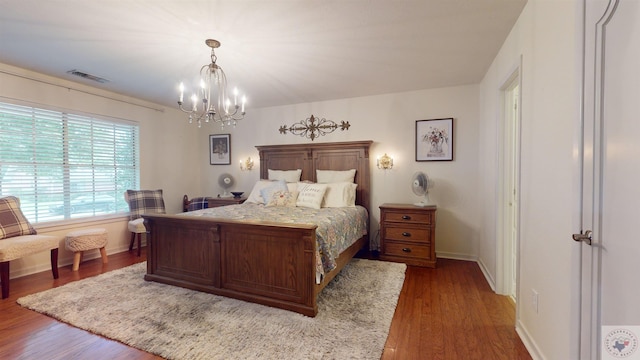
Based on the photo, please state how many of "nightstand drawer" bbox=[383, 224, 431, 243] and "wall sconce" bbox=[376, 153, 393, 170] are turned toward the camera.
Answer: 2

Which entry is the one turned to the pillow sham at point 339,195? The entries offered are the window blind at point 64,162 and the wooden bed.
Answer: the window blind

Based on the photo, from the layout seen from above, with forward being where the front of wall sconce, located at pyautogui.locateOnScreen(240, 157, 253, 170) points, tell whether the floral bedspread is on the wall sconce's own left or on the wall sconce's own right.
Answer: on the wall sconce's own left

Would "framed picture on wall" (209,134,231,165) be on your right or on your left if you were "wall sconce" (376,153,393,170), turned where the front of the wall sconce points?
on your right

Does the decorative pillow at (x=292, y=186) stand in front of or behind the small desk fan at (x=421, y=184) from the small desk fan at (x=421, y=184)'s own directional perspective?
in front

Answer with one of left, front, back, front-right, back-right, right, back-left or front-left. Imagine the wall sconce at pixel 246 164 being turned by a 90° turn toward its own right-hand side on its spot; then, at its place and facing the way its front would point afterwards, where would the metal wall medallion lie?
back

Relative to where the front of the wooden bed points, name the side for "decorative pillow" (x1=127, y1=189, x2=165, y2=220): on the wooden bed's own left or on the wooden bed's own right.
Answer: on the wooden bed's own right

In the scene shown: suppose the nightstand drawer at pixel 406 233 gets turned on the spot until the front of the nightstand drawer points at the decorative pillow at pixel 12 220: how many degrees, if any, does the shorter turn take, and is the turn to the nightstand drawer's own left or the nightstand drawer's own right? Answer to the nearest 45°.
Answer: approximately 45° to the nightstand drawer's own right

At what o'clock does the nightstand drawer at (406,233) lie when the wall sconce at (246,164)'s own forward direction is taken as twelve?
The nightstand drawer is roughly at 9 o'clock from the wall sconce.

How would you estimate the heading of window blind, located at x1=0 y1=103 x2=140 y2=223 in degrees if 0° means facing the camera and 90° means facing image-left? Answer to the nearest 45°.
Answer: approximately 315°

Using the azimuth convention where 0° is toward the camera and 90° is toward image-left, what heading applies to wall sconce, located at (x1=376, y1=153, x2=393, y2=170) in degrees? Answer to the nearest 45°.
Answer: approximately 0°

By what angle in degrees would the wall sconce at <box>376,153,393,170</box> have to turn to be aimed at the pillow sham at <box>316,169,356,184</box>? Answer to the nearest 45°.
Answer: approximately 90° to its right

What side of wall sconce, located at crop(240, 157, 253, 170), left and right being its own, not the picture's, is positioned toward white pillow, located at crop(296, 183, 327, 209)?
left
